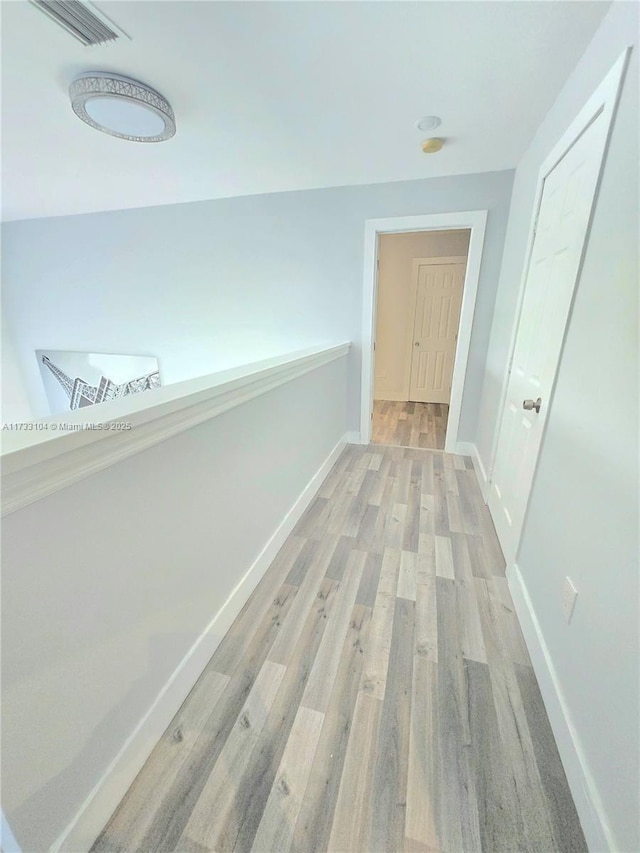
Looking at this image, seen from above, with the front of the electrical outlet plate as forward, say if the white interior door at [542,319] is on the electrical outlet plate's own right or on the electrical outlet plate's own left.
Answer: on the electrical outlet plate's own right

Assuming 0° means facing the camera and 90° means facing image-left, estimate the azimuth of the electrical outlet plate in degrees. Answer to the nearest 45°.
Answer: approximately 90°

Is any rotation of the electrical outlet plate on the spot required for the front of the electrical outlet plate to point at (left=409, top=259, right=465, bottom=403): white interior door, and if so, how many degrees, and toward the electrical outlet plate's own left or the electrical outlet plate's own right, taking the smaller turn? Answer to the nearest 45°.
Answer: approximately 45° to the electrical outlet plate's own right
